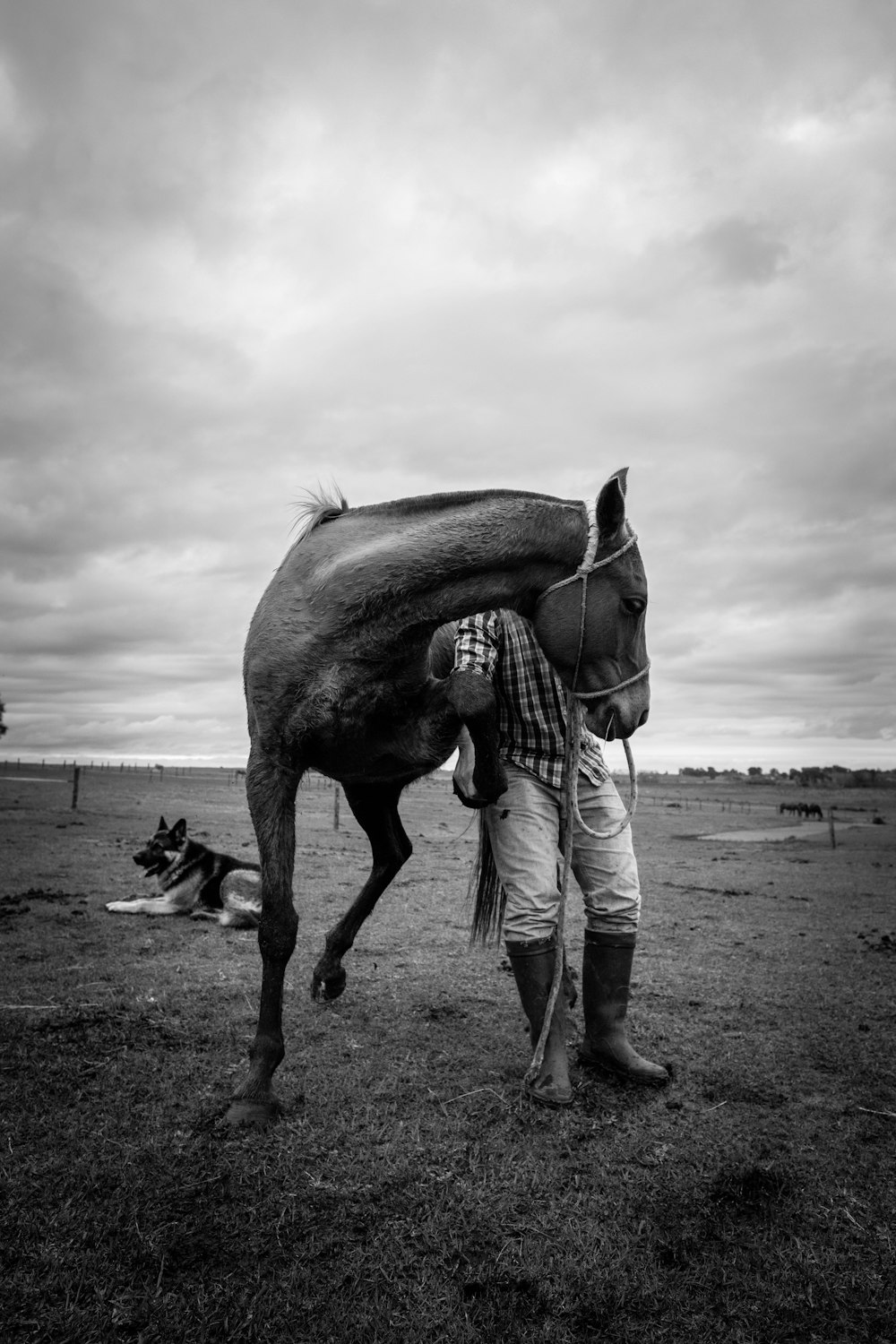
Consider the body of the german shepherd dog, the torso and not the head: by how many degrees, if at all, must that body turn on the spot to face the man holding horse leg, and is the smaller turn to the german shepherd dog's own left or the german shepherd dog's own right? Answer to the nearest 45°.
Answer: approximately 90° to the german shepherd dog's own left

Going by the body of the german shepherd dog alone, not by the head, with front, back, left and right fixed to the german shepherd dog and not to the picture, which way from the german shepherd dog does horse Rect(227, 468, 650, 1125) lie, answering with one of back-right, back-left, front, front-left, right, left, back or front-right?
left

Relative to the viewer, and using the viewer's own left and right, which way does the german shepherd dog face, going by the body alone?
facing to the left of the viewer
